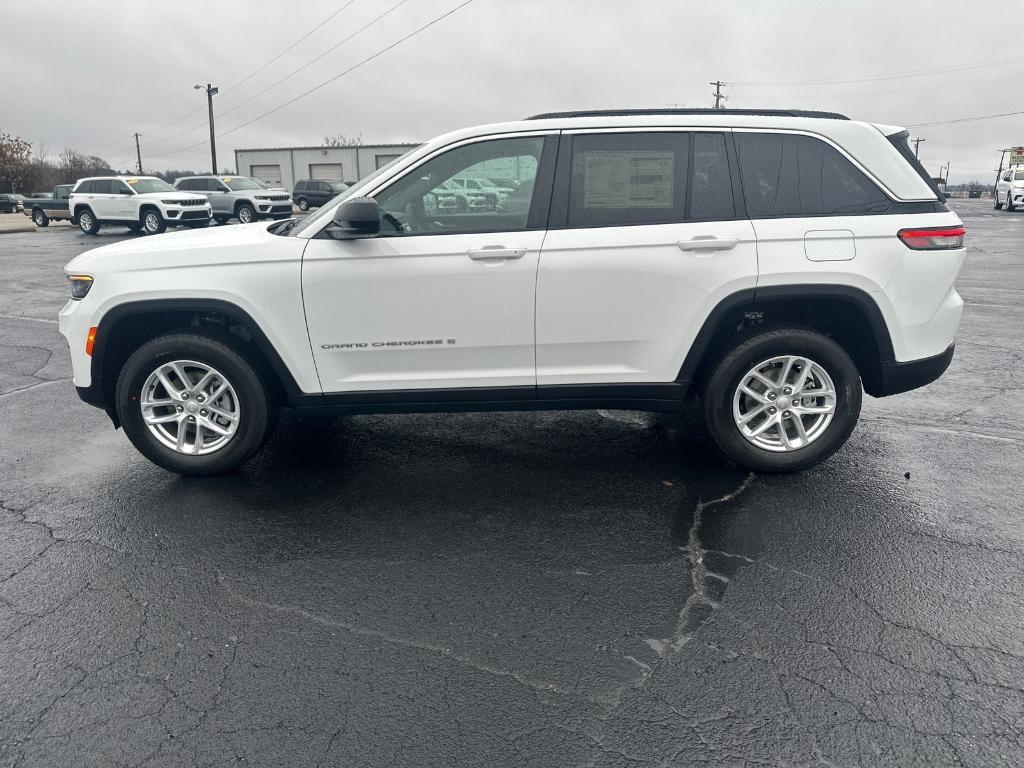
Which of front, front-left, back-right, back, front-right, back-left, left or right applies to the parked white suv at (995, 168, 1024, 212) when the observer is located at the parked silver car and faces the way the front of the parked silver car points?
front-left

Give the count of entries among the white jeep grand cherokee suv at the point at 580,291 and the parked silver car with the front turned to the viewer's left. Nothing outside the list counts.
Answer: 1

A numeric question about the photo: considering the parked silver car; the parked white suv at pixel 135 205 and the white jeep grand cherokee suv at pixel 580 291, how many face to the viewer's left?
1

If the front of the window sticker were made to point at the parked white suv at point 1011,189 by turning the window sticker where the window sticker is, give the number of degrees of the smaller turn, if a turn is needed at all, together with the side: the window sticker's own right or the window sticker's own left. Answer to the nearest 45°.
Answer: approximately 135° to the window sticker's own left

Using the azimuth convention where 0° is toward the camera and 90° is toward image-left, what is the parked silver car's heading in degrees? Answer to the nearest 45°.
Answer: approximately 315°

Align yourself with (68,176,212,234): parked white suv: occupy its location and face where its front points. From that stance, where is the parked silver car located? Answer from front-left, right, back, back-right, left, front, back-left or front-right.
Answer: left

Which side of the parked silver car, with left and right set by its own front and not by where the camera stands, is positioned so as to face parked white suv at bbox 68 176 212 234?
right

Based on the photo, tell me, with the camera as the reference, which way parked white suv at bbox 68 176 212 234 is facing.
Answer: facing the viewer and to the right of the viewer

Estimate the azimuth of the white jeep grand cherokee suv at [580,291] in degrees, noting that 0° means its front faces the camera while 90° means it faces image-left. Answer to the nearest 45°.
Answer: approximately 90°

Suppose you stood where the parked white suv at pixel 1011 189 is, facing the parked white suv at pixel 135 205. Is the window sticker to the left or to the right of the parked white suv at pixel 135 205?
left

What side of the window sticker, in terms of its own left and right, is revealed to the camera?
front

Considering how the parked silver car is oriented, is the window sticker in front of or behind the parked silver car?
in front

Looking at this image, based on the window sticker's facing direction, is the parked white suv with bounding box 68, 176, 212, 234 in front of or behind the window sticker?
behind

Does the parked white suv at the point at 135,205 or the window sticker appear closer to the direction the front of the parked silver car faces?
the window sticker

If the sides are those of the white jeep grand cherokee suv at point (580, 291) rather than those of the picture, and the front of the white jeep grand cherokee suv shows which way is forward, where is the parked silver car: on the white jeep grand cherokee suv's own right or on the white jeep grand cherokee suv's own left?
on the white jeep grand cherokee suv's own right
